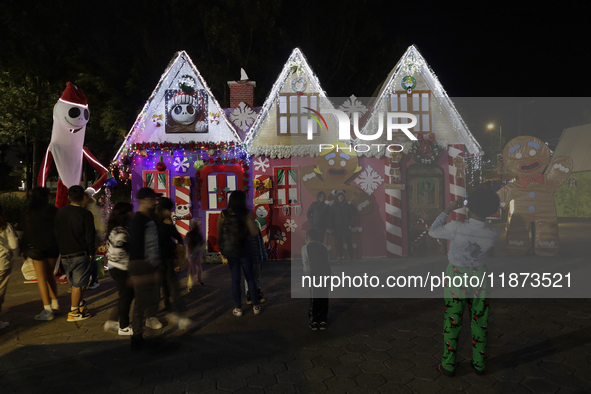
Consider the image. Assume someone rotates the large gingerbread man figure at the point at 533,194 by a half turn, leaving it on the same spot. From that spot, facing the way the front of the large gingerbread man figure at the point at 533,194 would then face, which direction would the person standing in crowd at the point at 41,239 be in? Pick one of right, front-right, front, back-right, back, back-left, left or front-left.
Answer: back-left

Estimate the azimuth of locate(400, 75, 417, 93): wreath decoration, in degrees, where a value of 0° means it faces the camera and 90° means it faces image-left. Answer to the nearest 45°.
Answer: approximately 0°

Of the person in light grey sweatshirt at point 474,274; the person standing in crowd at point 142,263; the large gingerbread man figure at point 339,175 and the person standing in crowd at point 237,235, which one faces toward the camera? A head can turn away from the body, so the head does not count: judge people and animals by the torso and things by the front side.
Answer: the large gingerbread man figure

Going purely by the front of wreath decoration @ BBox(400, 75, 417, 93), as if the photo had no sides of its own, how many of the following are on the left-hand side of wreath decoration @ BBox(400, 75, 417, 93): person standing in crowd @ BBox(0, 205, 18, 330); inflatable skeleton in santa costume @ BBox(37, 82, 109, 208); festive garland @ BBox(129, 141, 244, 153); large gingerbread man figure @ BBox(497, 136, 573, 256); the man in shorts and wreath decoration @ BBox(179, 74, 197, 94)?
1

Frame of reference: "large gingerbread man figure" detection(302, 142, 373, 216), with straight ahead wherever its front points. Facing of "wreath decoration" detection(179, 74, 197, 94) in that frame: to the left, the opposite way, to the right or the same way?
the same way

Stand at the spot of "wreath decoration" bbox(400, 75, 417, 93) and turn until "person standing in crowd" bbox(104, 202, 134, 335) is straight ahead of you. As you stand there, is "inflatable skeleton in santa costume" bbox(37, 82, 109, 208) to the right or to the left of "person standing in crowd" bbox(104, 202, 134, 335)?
right

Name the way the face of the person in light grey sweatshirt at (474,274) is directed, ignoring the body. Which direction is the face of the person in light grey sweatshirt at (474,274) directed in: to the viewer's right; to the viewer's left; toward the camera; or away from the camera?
away from the camera

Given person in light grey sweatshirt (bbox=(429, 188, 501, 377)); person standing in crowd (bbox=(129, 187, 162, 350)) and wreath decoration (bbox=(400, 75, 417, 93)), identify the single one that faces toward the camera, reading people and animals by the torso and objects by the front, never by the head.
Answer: the wreath decoration

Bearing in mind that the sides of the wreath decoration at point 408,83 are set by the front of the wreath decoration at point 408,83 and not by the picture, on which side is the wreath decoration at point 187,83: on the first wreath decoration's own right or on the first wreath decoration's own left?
on the first wreath decoration's own right

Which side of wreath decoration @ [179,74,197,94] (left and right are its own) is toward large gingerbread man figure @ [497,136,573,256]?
left

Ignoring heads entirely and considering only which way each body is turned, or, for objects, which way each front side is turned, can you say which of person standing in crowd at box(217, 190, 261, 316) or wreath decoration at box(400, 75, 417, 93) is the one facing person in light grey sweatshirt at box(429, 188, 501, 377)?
the wreath decoration

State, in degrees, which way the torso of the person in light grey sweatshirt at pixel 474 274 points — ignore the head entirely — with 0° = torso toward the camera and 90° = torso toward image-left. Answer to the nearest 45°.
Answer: approximately 180°

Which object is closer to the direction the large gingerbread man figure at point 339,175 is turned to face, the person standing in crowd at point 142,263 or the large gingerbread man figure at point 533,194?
the person standing in crowd

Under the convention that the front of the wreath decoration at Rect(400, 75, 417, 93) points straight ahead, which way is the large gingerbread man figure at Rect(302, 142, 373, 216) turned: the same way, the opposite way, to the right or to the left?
the same way

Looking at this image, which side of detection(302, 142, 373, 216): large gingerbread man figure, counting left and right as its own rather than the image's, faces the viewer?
front
